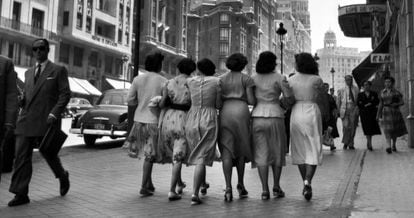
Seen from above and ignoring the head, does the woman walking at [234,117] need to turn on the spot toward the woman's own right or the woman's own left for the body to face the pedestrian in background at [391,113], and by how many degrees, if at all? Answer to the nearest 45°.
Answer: approximately 45° to the woman's own right

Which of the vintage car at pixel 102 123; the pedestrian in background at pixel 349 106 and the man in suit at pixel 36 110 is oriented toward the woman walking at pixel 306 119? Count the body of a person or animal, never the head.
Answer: the pedestrian in background

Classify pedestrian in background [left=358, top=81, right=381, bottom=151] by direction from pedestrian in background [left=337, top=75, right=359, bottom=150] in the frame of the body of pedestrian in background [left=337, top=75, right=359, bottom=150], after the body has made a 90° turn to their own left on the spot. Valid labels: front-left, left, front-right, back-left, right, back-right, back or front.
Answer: front

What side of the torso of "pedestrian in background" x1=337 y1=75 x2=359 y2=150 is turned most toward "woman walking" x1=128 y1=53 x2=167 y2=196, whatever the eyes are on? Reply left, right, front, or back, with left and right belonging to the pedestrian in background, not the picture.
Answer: front

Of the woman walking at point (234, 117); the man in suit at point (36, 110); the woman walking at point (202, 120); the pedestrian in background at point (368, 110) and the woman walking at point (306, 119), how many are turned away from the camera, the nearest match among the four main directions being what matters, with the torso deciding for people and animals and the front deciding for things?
3

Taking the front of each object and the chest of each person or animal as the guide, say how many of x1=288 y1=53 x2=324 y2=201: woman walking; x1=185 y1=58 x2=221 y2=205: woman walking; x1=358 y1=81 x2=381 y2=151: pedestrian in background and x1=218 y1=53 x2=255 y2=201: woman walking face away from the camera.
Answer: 3

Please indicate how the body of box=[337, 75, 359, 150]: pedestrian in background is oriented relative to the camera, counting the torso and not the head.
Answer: toward the camera

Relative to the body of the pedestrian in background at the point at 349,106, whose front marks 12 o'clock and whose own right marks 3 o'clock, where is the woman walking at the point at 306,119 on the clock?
The woman walking is roughly at 12 o'clock from the pedestrian in background.

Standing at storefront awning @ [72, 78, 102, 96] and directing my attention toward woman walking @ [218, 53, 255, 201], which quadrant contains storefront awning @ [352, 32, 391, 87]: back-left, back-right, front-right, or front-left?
front-left

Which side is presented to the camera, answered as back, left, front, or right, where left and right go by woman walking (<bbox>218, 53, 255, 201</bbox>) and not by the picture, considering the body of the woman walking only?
back

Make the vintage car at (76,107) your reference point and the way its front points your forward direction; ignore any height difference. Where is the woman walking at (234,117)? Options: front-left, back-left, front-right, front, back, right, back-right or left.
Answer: front-left

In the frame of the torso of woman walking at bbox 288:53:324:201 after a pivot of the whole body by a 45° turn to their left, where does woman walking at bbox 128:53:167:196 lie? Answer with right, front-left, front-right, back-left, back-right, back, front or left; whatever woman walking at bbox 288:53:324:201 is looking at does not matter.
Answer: front-left

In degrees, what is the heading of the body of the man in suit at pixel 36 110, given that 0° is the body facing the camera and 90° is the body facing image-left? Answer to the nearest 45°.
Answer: approximately 45°

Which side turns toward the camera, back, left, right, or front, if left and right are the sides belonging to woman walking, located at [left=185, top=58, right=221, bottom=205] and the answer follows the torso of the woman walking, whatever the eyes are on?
back
